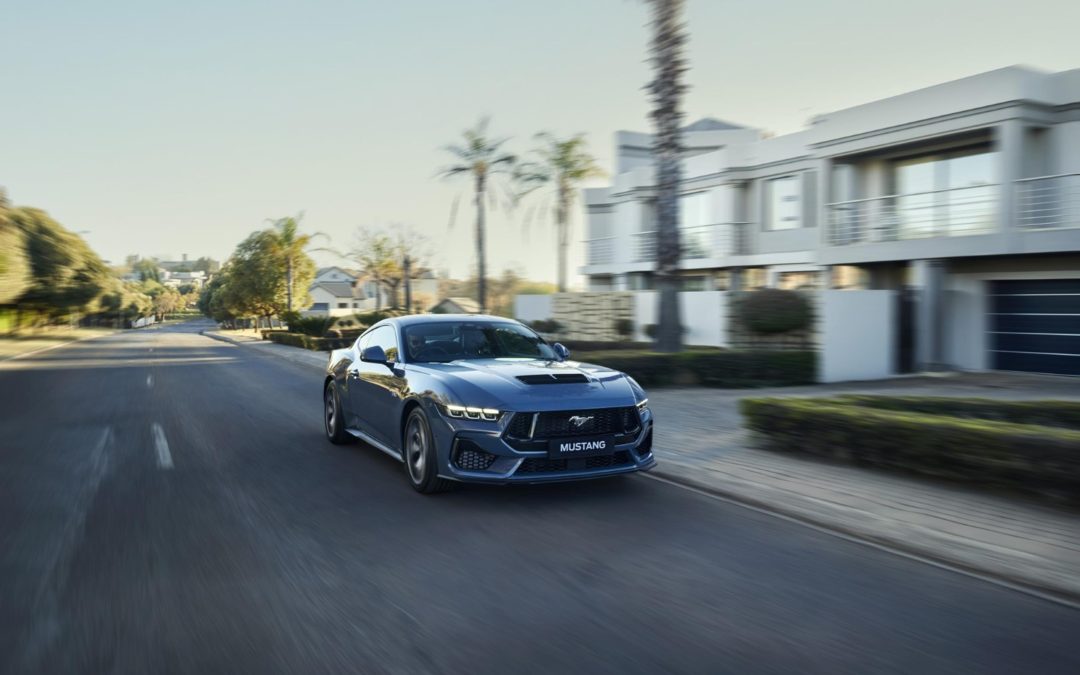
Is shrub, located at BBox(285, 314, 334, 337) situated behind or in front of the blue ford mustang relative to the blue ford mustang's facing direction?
behind

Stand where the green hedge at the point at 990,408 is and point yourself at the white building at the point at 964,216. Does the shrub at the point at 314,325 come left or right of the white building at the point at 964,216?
left

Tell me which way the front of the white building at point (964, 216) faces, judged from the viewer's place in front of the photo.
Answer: facing the viewer and to the left of the viewer

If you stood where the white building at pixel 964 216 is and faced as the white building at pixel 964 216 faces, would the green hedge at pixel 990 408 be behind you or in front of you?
in front

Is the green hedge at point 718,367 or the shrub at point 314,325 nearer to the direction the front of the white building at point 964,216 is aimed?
the green hedge

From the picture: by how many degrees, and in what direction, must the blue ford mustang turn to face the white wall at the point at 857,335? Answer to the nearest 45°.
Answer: approximately 90° to its left

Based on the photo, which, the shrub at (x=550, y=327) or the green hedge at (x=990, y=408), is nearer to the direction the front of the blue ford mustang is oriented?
the green hedge

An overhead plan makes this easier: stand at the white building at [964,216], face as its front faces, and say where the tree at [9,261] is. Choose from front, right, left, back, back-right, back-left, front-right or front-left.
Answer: front-right

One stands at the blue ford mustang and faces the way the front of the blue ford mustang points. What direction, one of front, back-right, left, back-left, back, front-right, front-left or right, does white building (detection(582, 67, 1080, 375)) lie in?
left

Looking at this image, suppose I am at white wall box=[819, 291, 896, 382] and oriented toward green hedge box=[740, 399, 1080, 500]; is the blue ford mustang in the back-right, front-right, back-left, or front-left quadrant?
front-right

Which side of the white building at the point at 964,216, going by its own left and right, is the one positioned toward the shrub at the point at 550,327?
right

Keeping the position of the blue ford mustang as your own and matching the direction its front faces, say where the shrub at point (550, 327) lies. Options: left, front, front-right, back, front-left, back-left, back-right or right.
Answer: back-left

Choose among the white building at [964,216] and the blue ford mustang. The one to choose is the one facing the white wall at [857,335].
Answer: the white building

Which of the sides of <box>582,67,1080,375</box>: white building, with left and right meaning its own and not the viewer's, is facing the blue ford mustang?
front

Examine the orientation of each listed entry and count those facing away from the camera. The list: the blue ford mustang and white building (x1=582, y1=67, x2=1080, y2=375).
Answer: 0

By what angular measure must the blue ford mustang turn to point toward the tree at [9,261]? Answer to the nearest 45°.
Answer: approximately 180°
